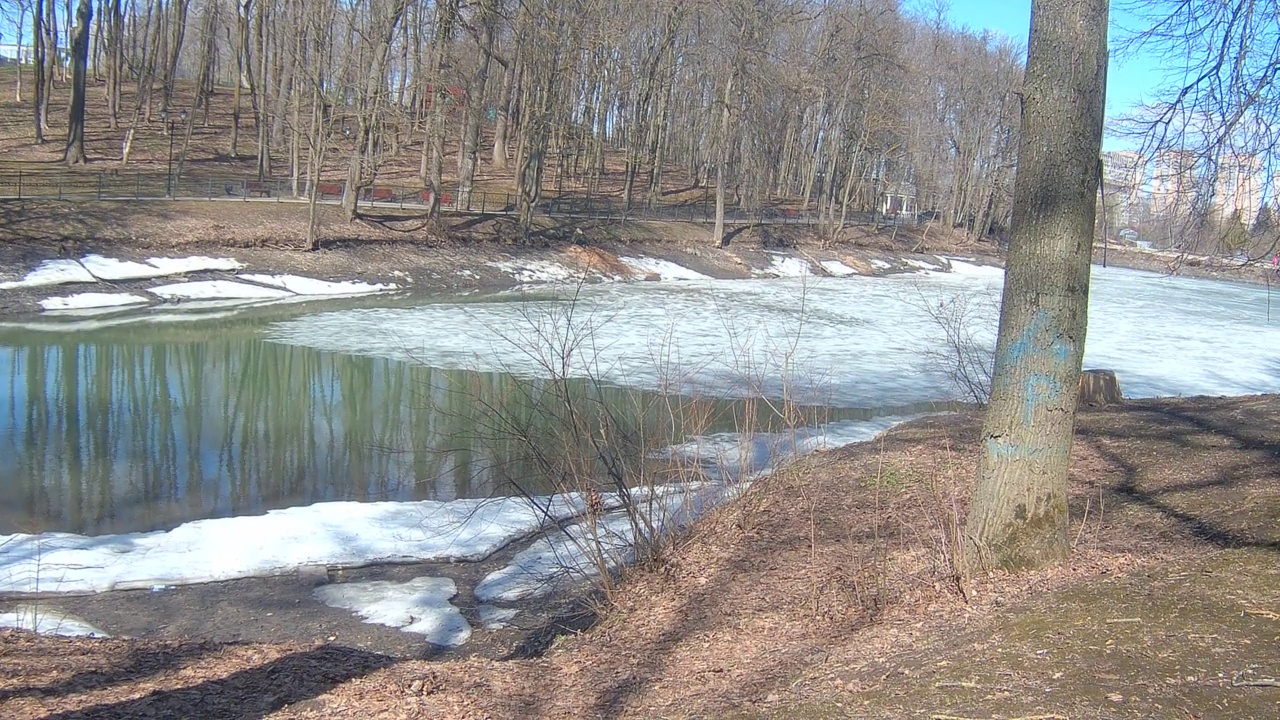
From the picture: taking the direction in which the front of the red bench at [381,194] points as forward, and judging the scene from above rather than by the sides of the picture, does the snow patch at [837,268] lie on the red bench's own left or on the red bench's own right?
on the red bench's own left

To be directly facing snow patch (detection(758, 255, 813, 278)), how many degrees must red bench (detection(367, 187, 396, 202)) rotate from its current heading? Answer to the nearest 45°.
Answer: approximately 90° to its left

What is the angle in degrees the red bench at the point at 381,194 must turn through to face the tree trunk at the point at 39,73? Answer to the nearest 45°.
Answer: approximately 90° to its right

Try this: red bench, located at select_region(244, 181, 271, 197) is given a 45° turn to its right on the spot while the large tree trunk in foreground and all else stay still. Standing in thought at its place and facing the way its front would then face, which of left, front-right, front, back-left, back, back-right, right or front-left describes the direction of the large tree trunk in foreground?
front-left

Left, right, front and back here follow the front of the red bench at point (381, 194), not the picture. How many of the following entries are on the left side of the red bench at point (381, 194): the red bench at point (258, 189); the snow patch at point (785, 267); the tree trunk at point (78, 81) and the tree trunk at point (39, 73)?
1

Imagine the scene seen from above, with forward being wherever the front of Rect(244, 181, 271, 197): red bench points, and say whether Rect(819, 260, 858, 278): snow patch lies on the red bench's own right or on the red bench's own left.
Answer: on the red bench's own left

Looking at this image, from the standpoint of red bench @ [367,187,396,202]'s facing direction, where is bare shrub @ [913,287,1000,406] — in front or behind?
in front

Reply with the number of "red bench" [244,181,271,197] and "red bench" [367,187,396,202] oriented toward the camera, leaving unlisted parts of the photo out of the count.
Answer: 2

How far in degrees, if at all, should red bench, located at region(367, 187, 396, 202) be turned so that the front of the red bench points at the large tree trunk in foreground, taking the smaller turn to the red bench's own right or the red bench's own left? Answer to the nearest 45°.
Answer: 0° — it already faces it

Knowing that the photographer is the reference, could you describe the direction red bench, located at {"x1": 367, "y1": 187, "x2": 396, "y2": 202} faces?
facing the viewer

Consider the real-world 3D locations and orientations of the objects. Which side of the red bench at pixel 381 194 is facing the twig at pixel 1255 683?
front
